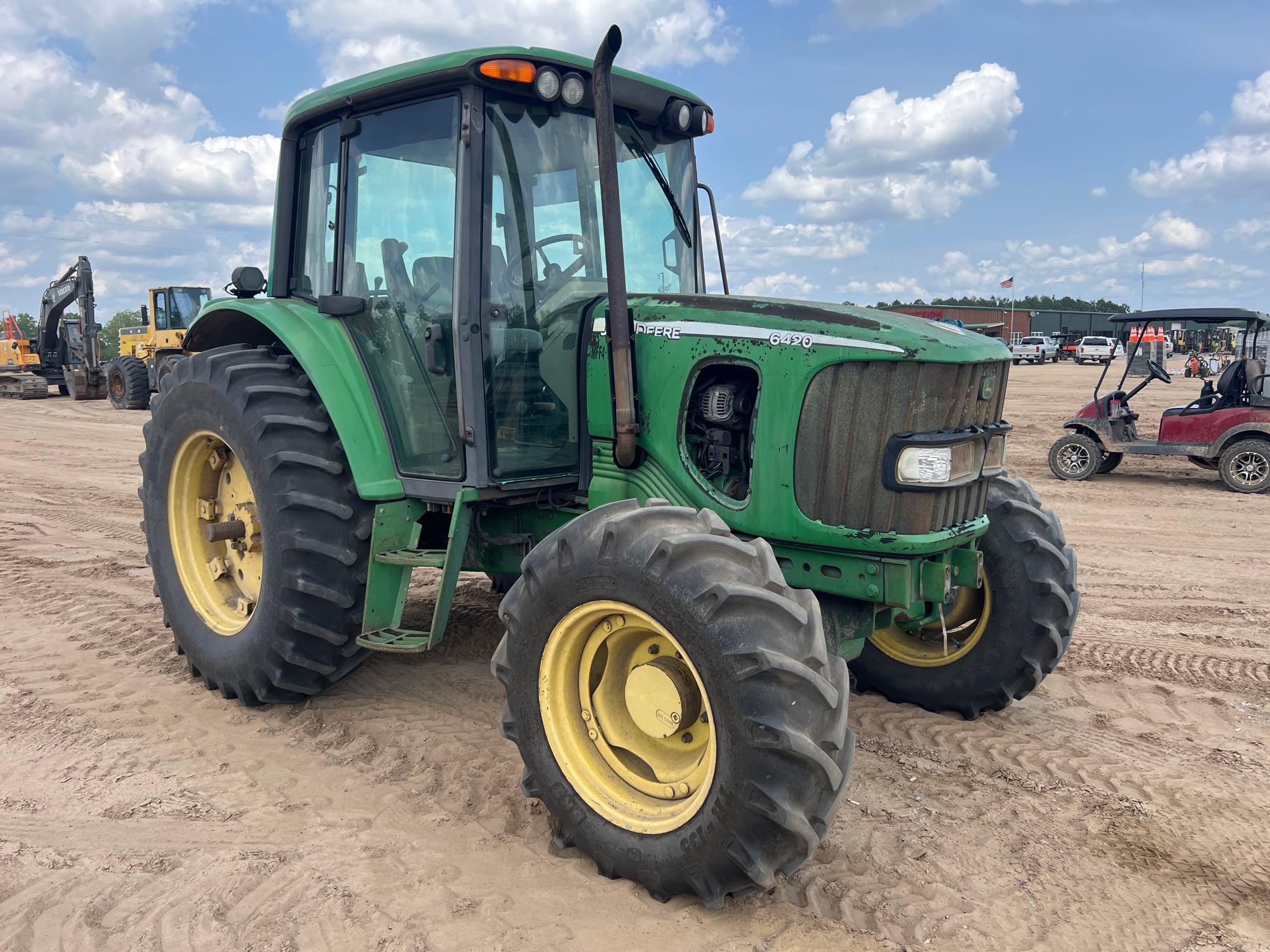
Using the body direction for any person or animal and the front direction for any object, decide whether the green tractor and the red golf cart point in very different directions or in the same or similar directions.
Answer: very different directions

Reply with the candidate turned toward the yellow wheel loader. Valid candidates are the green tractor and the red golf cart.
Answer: the red golf cart

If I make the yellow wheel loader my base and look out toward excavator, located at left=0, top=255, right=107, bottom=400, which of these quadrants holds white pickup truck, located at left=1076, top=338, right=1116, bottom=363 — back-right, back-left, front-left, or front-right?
back-right

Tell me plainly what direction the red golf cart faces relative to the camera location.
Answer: facing to the left of the viewer

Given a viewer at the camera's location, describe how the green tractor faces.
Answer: facing the viewer and to the right of the viewer

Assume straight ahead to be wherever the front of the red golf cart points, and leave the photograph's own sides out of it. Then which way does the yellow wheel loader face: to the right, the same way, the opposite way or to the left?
the opposite way

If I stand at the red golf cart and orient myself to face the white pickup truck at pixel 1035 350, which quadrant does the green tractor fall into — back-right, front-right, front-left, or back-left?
back-left

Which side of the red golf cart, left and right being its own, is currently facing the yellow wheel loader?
front

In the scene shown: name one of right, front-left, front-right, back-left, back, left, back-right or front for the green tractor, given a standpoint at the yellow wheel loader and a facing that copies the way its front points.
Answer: front-right

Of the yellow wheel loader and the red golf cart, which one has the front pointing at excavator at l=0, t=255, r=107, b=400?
the red golf cart

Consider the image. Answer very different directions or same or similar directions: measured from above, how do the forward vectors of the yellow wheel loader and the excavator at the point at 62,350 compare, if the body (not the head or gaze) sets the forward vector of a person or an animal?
same or similar directions

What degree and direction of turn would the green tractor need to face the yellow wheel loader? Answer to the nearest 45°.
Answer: approximately 180°
